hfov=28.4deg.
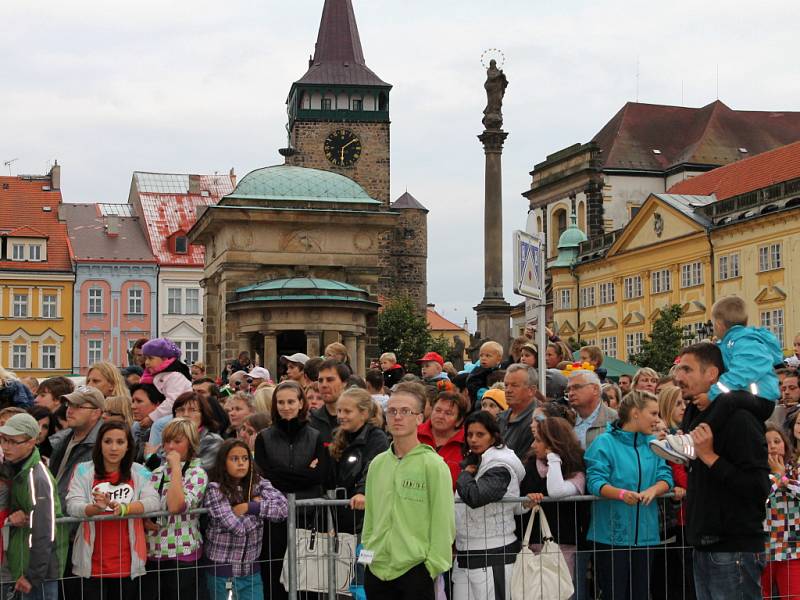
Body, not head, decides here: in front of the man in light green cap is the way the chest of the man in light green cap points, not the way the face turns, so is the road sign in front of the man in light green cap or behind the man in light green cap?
behind

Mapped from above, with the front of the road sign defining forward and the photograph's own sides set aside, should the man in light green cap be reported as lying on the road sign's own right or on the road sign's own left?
on the road sign's own right

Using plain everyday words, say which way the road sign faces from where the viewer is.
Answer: facing the viewer and to the right of the viewer

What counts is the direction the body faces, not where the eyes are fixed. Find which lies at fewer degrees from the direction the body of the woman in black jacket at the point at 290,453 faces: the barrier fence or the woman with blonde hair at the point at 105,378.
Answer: the barrier fence

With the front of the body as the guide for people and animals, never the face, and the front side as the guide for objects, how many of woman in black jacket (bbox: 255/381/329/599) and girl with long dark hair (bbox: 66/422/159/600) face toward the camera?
2

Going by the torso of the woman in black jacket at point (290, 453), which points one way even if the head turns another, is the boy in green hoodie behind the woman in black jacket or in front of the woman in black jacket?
in front

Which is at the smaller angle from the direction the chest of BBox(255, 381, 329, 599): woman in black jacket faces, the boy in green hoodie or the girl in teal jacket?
the boy in green hoodie

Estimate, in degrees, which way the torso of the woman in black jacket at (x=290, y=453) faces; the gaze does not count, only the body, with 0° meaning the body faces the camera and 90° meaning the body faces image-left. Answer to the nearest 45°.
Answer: approximately 0°

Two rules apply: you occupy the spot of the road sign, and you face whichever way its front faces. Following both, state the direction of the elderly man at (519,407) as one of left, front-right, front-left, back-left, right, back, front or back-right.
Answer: front-right
